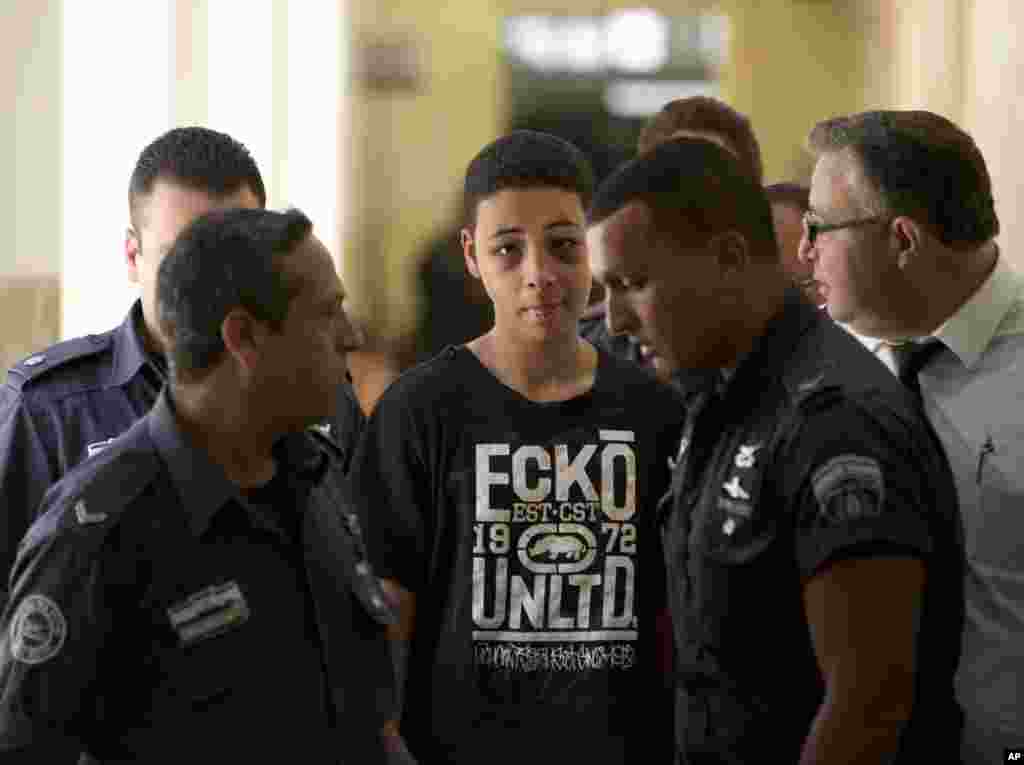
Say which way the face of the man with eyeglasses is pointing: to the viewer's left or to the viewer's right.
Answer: to the viewer's left

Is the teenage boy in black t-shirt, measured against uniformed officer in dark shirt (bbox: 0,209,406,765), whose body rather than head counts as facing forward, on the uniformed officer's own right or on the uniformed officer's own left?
on the uniformed officer's own left

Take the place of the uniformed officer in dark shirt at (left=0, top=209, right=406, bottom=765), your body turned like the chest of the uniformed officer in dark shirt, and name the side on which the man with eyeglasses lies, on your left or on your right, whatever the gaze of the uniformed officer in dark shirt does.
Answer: on your left

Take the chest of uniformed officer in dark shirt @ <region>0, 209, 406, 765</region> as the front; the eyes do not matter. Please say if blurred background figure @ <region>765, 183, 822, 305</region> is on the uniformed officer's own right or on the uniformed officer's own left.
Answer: on the uniformed officer's own left

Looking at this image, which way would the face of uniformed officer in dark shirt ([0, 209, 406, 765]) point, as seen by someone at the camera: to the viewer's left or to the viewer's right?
to the viewer's right

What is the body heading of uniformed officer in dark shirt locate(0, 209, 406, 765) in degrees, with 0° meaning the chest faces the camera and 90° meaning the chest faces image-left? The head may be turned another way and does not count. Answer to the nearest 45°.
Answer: approximately 315°

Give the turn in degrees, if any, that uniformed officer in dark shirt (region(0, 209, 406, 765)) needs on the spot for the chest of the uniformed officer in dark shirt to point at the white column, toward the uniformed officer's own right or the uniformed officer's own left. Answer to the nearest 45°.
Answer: approximately 135° to the uniformed officer's own left
